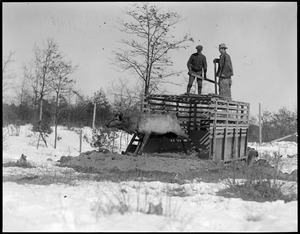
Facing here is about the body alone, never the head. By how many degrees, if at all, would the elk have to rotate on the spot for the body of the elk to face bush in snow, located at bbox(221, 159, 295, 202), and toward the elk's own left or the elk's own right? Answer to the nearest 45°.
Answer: approximately 90° to the elk's own left

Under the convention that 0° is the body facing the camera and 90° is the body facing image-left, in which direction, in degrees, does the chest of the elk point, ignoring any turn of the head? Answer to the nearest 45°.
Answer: approximately 90°

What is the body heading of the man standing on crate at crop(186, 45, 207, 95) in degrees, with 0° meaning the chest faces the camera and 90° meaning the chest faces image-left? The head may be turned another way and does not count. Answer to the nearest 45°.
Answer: approximately 0°

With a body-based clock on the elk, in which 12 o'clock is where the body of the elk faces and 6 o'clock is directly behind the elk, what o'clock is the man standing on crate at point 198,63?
The man standing on crate is roughly at 4 o'clock from the elk.

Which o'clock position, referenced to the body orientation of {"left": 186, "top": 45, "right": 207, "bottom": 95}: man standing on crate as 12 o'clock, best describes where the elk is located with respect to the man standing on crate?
The elk is roughly at 1 o'clock from the man standing on crate.

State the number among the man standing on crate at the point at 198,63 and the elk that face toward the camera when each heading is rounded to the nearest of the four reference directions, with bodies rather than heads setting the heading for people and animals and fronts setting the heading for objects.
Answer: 1

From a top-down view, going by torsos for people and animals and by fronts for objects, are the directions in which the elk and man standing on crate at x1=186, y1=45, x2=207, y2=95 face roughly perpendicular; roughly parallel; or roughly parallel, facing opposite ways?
roughly perpendicular

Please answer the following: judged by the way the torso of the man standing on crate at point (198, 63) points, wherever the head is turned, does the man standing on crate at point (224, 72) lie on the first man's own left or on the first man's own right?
on the first man's own left
